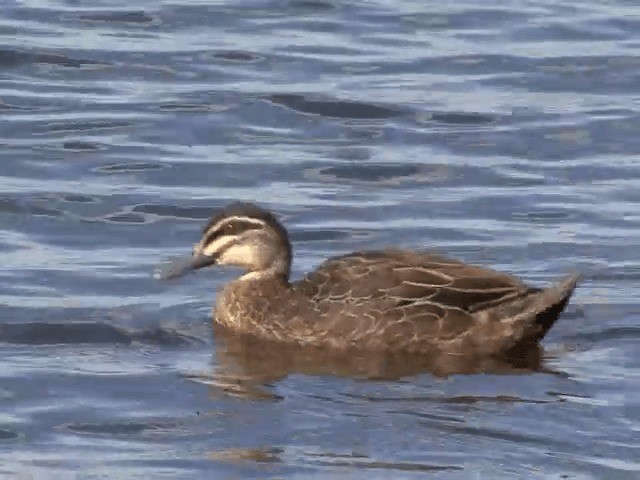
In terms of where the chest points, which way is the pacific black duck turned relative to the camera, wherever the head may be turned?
to the viewer's left
